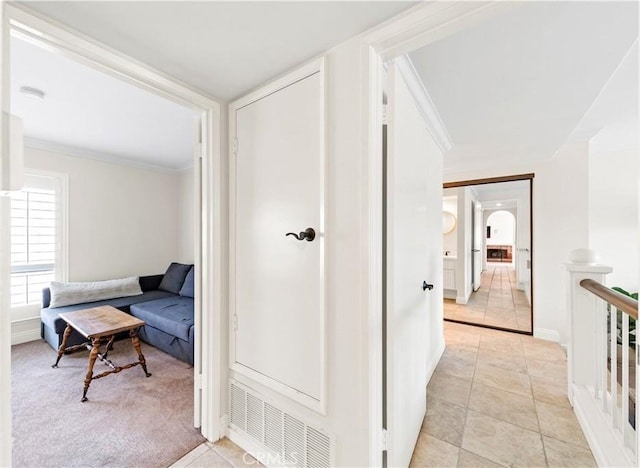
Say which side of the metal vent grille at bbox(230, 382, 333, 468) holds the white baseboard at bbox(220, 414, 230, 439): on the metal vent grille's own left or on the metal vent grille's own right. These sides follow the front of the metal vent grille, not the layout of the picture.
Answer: on the metal vent grille's own right

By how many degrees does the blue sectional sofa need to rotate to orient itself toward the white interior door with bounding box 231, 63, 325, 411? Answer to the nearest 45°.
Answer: approximately 45° to its left

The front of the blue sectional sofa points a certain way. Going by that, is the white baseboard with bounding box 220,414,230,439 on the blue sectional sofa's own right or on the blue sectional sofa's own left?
on the blue sectional sofa's own left

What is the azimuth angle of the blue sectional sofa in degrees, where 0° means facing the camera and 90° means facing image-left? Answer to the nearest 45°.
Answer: approximately 45°

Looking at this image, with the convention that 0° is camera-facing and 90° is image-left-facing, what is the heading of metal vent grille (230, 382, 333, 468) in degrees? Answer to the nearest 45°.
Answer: approximately 45°

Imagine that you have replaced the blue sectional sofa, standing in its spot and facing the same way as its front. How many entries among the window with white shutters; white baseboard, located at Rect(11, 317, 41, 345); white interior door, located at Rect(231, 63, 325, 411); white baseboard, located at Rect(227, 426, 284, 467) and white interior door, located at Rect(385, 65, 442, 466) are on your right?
2

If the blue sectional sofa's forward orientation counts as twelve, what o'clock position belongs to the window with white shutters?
The window with white shutters is roughly at 3 o'clock from the blue sectional sofa.
